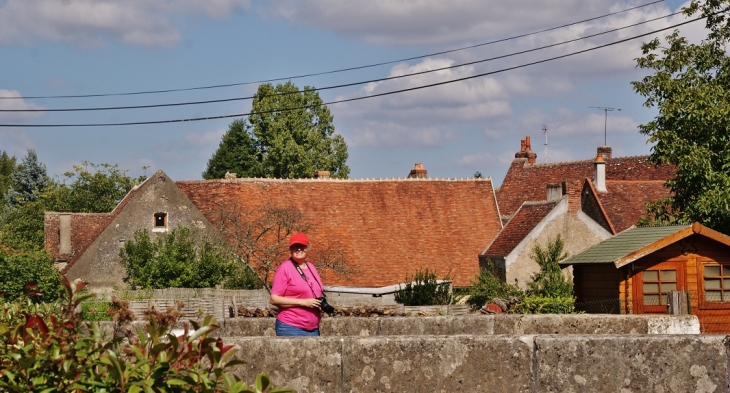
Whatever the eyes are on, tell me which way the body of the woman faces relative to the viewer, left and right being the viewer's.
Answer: facing the viewer and to the right of the viewer

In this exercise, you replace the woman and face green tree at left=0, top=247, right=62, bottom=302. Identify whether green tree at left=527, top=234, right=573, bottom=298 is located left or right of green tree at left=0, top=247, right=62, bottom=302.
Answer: right

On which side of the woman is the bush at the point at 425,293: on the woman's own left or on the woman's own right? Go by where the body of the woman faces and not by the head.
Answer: on the woman's own left

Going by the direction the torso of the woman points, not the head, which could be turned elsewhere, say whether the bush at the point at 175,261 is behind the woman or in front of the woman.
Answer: behind

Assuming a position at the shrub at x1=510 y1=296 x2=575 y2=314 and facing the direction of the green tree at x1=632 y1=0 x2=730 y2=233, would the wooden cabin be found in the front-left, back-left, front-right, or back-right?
front-right

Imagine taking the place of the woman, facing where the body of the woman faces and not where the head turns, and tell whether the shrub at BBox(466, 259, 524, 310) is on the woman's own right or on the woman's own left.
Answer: on the woman's own left

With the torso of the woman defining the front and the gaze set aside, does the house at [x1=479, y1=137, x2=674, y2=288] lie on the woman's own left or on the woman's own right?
on the woman's own left
